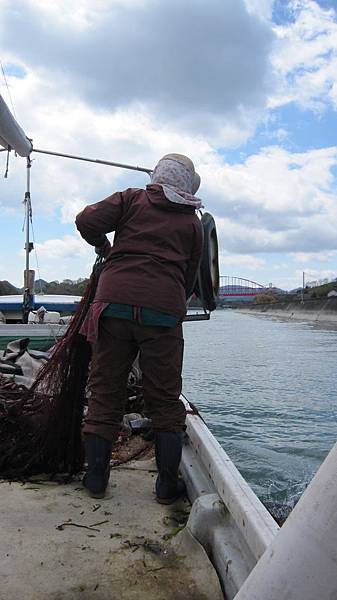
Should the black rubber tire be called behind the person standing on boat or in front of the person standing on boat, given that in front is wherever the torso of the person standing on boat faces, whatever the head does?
in front

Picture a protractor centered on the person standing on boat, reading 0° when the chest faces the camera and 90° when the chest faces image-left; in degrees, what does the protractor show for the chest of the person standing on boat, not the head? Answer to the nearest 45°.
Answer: approximately 180°

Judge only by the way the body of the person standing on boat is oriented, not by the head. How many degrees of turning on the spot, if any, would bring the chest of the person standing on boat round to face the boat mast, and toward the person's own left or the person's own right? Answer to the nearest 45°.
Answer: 0° — they already face it
